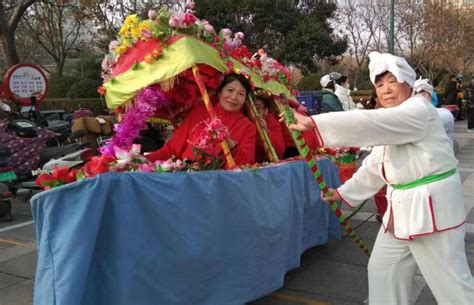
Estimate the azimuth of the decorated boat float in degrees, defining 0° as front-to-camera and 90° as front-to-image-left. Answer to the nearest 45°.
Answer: approximately 45°

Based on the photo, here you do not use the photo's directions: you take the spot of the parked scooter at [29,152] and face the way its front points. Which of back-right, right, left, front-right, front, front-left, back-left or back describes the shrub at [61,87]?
back-right

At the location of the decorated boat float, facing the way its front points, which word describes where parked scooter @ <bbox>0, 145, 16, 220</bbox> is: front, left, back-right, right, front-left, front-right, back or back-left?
right

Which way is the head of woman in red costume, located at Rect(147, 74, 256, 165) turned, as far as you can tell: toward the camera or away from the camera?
toward the camera

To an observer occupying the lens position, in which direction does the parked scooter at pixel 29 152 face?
facing the viewer and to the left of the viewer

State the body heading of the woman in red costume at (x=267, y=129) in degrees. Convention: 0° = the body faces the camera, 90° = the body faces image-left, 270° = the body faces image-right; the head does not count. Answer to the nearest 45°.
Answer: approximately 45°

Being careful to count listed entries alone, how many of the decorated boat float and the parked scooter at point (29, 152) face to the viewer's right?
0

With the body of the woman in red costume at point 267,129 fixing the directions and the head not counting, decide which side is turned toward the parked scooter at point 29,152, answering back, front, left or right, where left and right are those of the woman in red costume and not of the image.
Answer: right

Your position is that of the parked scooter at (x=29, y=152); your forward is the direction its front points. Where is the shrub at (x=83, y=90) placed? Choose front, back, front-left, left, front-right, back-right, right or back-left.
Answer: back-right

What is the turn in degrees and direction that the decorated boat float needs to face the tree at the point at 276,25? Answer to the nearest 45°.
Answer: approximately 135° to its right

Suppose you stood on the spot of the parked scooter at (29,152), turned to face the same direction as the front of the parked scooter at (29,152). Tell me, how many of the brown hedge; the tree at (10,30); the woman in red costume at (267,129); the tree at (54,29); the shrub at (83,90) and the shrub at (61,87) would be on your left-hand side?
1
